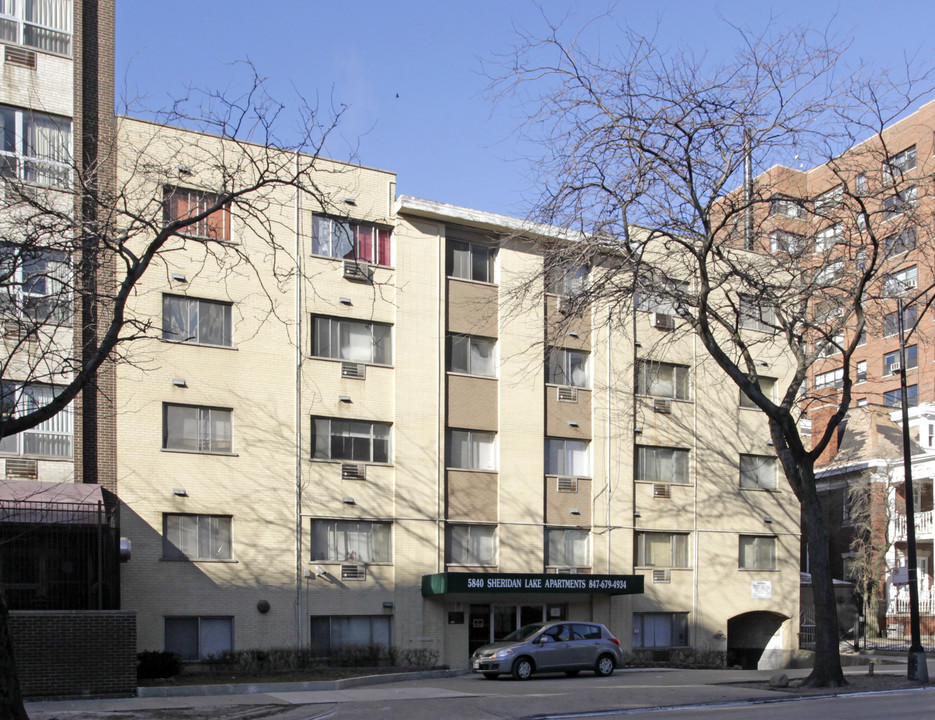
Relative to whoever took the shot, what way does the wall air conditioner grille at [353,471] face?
facing the viewer

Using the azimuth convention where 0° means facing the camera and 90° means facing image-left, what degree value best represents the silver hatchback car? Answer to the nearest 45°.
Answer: approximately 45°

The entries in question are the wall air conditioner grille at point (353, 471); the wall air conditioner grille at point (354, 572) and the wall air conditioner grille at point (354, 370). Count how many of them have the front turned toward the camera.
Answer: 3

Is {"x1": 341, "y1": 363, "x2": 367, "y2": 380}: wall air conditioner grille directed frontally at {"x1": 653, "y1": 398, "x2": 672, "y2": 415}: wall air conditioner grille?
no

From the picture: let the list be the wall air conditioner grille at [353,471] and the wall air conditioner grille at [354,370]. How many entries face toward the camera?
2

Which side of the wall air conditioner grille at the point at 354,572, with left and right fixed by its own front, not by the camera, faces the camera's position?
front

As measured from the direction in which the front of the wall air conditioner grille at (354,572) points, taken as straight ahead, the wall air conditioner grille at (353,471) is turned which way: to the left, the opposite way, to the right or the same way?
the same way

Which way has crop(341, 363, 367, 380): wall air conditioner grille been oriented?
toward the camera
